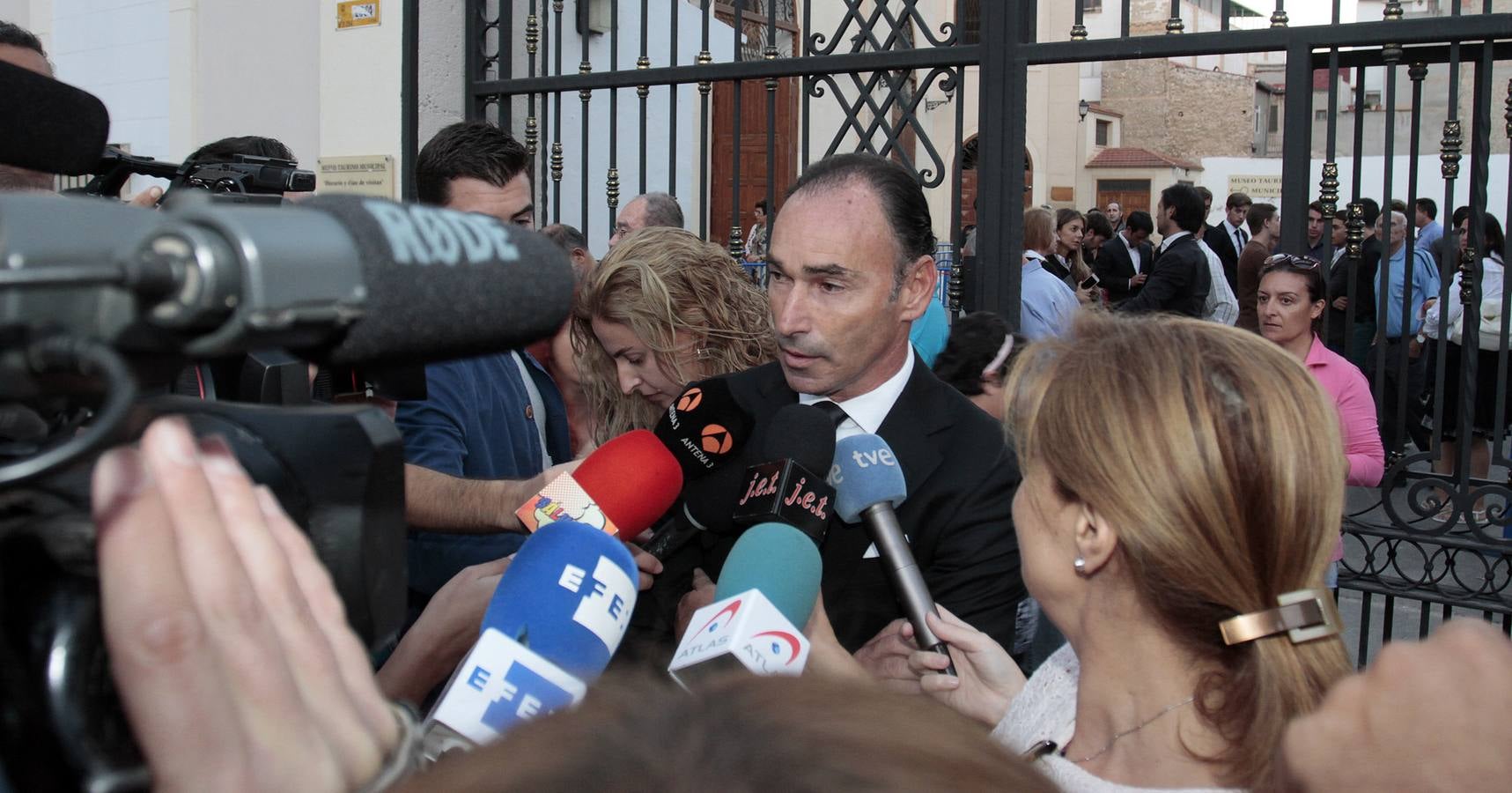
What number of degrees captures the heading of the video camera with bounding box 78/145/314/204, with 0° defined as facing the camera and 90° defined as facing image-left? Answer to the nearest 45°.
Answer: approximately 270°

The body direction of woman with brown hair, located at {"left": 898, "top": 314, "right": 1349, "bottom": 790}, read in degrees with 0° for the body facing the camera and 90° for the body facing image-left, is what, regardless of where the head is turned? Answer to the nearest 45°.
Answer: approximately 135°

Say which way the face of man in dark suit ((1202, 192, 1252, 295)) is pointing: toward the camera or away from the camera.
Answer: toward the camera

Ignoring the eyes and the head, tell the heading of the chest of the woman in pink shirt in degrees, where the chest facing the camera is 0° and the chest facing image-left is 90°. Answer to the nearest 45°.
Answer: approximately 45°

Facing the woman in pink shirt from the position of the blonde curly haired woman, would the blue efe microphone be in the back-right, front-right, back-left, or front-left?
back-right

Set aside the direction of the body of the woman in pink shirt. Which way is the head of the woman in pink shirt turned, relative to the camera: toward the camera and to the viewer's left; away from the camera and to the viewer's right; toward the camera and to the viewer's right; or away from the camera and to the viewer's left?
toward the camera and to the viewer's left

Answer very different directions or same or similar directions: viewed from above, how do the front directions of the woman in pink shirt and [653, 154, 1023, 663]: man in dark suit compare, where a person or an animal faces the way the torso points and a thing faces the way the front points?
same or similar directions

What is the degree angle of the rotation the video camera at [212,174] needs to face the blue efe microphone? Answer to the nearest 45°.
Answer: approximately 90° to its right

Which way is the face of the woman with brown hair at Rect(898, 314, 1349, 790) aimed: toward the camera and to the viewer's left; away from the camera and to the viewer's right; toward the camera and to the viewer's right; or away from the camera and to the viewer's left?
away from the camera and to the viewer's left

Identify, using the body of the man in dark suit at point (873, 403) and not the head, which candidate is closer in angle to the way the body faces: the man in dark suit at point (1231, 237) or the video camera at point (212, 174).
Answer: the video camera

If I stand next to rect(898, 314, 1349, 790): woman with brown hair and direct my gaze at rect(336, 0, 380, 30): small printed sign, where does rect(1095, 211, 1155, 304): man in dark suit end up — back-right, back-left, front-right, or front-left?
front-right
